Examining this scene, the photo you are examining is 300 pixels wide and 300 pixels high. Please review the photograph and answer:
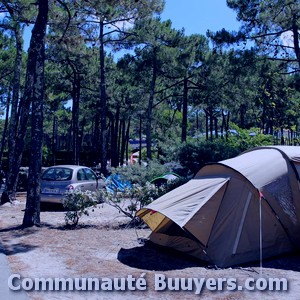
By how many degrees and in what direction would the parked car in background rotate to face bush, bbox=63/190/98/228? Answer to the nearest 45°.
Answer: approximately 135° to its right

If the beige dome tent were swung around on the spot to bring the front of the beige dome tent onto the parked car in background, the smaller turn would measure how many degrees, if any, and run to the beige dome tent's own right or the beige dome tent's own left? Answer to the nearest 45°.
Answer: approximately 90° to the beige dome tent's own right

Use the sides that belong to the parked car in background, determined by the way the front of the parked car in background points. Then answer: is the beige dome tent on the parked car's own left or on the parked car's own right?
on the parked car's own right

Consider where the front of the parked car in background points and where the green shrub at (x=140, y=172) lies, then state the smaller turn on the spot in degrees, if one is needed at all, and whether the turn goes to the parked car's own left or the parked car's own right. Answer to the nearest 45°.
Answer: approximately 45° to the parked car's own right

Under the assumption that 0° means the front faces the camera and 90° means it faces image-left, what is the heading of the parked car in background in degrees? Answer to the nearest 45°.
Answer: approximately 225°

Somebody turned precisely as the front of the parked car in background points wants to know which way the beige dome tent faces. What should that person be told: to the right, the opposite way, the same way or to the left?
the opposite way

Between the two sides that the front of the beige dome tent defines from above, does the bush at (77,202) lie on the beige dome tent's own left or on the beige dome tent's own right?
on the beige dome tent's own right

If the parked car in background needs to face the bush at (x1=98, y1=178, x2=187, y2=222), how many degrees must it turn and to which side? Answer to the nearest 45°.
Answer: approximately 90° to its right
